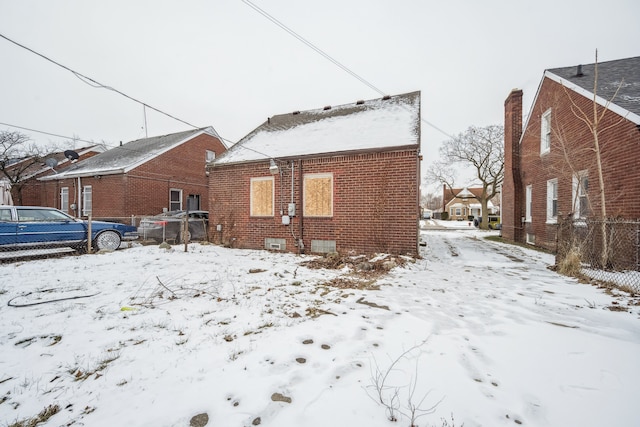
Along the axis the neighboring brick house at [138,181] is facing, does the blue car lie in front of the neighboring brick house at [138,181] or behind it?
behind

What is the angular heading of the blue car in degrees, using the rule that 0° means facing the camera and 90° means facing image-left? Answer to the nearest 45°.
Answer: approximately 270°

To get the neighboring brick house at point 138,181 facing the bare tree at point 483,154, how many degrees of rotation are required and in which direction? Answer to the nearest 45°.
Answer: approximately 45° to its right

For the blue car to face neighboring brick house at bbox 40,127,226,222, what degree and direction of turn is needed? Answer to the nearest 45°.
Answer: approximately 45° to its left

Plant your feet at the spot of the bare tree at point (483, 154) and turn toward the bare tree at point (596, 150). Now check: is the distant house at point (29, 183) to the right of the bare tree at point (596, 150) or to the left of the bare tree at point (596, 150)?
right

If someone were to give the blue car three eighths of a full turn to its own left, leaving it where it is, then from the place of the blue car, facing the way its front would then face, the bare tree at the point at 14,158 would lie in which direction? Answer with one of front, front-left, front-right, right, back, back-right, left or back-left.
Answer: front-right

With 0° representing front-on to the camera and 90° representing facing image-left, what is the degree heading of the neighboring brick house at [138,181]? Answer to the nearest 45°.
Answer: approximately 225°

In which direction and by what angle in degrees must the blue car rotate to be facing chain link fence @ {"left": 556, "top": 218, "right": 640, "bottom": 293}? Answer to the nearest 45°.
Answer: approximately 45° to its right

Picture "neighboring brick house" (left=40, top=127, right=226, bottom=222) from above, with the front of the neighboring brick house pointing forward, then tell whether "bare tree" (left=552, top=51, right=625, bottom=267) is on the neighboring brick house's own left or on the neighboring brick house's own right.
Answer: on the neighboring brick house's own right

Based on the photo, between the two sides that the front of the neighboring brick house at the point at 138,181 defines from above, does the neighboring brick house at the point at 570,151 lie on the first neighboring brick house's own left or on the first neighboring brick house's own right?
on the first neighboring brick house's own right

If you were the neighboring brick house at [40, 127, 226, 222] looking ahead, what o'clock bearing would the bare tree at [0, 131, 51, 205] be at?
The bare tree is roughly at 9 o'clock from the neighboring brick house.
